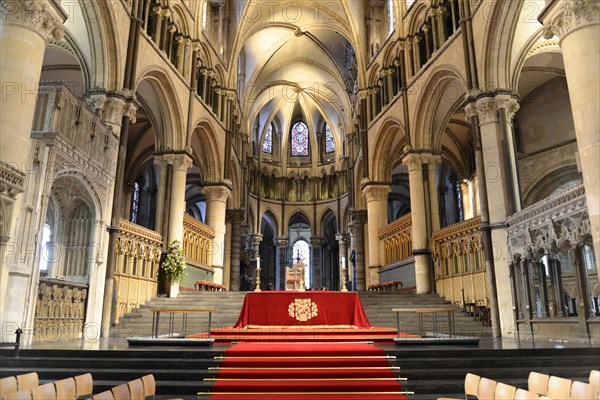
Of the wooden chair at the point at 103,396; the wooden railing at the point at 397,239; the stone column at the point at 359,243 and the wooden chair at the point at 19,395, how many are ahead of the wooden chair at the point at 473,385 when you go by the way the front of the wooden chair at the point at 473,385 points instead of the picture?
2
